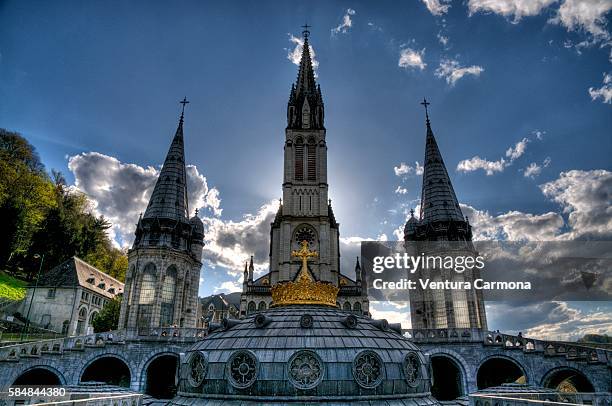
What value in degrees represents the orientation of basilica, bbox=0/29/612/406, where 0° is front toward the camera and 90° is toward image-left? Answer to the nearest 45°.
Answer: approximately 0°

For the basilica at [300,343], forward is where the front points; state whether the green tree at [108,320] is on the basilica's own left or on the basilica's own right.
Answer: on the basilica's own right
